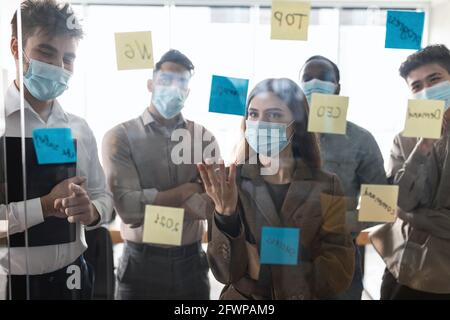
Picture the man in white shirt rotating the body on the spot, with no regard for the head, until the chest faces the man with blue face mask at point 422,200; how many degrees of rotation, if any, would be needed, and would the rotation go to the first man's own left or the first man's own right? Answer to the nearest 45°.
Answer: approximately 45° to the first man's own left

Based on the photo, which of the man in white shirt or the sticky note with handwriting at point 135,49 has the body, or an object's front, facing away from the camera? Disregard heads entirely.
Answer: the sticky note with handwriting

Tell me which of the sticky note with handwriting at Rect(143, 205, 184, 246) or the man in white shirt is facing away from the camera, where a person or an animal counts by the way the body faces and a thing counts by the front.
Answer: the sticky note with handwriting

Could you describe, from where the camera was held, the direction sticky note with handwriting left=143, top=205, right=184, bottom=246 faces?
facing away from the viewer

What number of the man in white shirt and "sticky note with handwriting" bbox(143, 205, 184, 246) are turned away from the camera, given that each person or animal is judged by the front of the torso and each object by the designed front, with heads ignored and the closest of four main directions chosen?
1

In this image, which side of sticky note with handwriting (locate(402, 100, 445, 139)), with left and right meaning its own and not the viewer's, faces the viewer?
back

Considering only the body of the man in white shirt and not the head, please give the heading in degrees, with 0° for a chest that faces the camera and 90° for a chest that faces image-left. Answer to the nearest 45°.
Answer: approximately 315°

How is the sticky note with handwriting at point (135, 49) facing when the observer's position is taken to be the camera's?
facing away from the viewer
